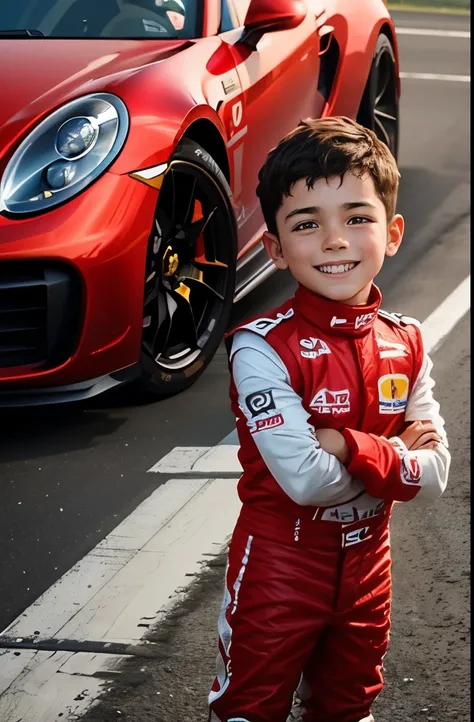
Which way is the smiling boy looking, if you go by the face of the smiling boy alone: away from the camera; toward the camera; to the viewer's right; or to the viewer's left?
toward the camera

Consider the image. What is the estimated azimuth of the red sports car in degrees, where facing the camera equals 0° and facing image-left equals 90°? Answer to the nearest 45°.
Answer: approximately 45°

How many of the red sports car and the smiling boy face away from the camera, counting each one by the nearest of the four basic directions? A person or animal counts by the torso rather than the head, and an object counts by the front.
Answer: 0

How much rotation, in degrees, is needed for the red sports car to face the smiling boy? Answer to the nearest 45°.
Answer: approximately 45° to its left

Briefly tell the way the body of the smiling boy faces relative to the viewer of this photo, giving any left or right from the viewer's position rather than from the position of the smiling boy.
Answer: facing the viewer and to the right of the viewer

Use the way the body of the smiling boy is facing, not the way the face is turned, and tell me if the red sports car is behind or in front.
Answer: behind
